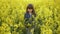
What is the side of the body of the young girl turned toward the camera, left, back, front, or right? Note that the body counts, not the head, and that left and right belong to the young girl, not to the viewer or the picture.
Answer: front
